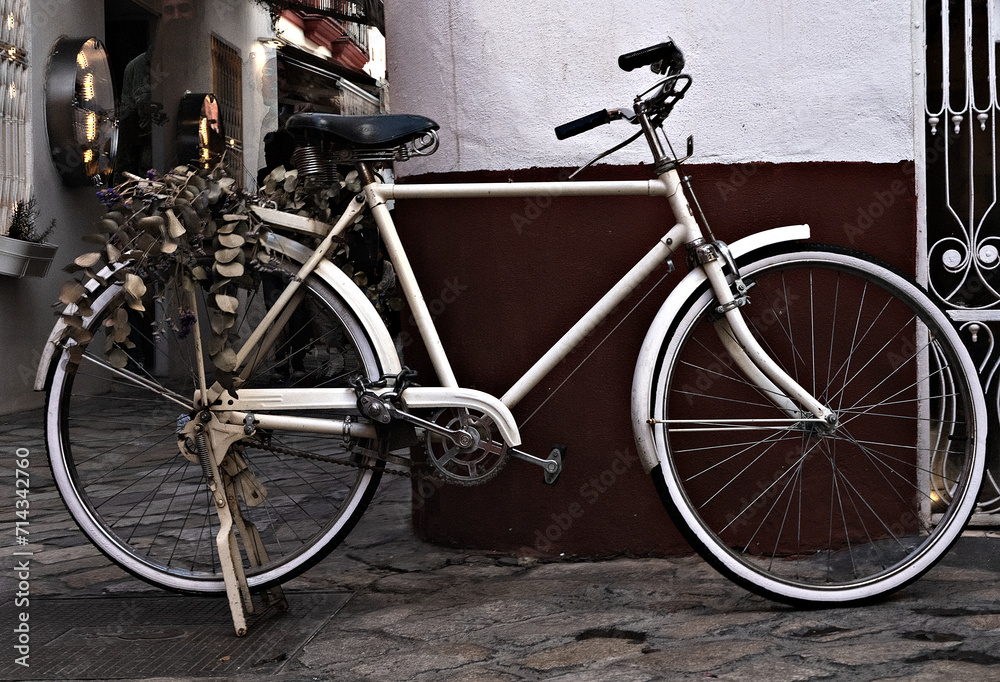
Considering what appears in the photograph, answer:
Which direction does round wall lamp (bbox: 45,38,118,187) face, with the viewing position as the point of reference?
facing the viewer and to the right of the viewer

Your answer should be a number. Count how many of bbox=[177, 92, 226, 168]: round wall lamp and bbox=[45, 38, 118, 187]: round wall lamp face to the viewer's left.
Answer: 0

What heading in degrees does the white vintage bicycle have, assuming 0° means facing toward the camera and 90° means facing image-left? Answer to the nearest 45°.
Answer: approximately 270°

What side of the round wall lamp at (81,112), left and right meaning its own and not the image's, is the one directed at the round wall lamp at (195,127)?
left

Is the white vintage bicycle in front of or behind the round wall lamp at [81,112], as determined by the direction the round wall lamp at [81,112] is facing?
in front

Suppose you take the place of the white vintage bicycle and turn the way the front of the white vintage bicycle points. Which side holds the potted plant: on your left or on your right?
on your left

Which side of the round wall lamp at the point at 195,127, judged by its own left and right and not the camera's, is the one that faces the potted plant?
right

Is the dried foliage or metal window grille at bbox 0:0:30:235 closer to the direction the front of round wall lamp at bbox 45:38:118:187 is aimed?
the dried foliage

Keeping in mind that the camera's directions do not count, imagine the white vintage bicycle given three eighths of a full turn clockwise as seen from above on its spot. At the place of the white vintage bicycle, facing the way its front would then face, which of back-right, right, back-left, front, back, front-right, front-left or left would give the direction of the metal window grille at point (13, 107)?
right

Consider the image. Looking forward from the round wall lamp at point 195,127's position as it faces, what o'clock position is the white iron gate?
The white iron gate is roughly at 1 o'clock from the round wall lamp.
